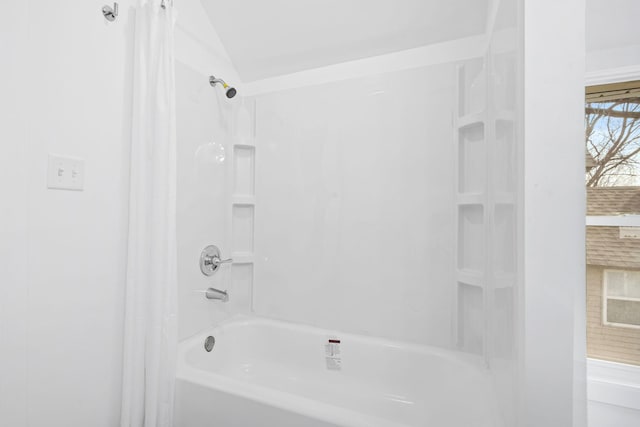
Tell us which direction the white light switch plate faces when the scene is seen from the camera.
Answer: facing the viewer and to the right of the viewer

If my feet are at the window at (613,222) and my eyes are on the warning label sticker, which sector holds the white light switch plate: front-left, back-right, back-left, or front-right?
front-left
